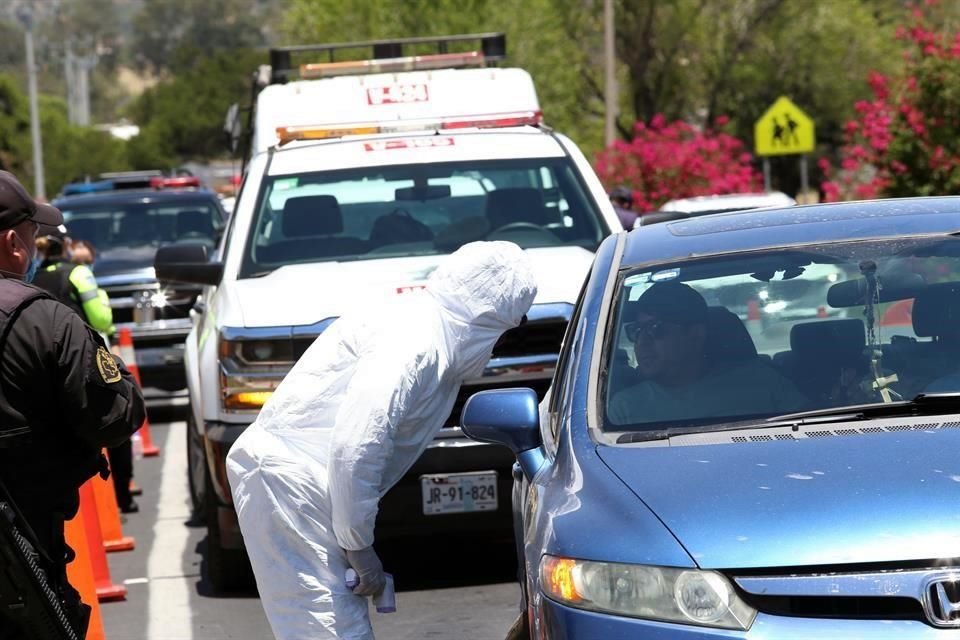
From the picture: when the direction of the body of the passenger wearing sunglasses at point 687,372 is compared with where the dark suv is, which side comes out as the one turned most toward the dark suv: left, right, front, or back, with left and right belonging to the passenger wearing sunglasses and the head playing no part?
back

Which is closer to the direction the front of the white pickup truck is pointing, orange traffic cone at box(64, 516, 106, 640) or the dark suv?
the orange traffic cone

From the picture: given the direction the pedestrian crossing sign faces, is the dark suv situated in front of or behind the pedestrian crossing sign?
in front

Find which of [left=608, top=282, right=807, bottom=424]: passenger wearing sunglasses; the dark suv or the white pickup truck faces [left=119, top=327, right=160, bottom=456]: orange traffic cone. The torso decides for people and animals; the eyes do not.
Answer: the dark suv

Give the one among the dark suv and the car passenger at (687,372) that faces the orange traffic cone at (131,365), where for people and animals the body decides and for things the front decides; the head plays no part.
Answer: the dark suv

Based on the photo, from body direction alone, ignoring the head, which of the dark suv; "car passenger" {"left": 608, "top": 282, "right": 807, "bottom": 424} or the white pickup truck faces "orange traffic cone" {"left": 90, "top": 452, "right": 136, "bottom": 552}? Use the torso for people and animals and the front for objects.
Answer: the dark suv

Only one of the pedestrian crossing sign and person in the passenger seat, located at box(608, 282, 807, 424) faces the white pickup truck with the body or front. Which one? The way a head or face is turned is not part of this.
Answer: the pedestrian crossing sign

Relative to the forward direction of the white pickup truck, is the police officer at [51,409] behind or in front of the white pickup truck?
in front

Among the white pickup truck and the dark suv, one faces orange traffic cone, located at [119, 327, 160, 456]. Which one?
the dark suv
